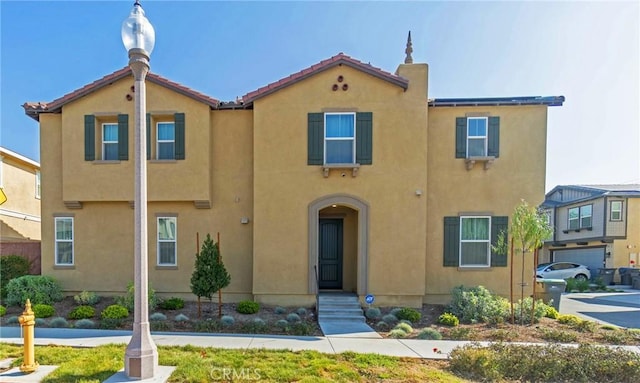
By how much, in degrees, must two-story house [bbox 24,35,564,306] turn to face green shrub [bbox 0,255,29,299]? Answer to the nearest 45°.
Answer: approximately 90° to its right

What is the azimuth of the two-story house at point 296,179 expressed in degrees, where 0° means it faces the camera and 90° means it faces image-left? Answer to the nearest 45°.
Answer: approximately 0°

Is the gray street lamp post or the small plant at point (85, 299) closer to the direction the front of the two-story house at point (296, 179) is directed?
the gray street lamp post

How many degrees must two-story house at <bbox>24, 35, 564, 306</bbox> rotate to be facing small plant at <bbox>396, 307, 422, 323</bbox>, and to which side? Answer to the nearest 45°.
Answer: approximately 45° to its left

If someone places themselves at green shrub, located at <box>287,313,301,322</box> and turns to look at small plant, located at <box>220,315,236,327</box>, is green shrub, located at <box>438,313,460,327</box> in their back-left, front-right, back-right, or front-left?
back-left

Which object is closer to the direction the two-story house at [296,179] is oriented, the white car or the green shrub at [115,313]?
the green shrub

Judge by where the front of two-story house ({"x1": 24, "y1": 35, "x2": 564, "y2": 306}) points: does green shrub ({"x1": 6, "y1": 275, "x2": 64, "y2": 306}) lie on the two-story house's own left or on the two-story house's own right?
on the two-story house's own right
